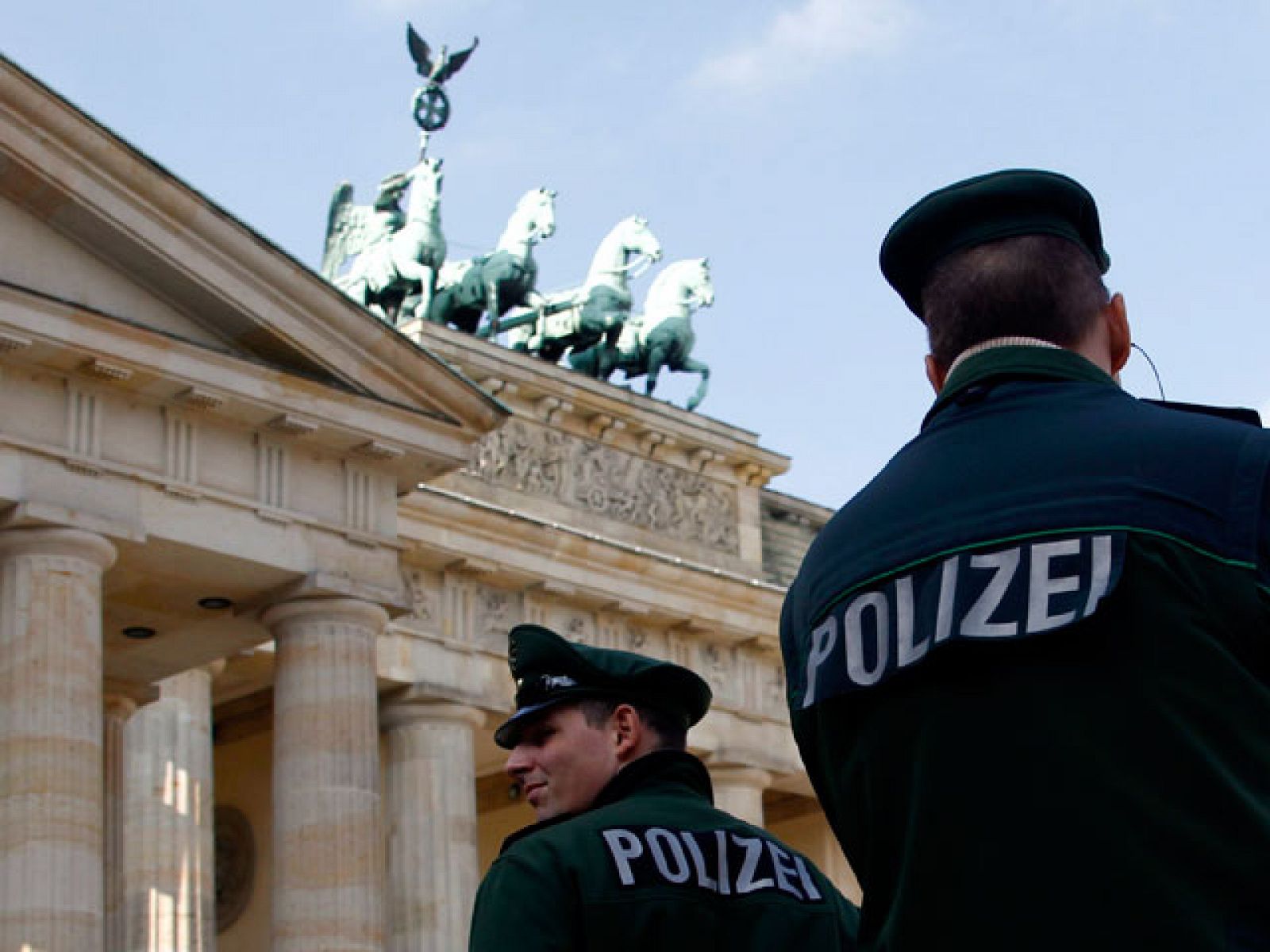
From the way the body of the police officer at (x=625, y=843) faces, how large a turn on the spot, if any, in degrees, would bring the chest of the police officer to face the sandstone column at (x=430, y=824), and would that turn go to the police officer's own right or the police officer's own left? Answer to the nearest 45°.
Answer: approximately 45° to the police officer's own right

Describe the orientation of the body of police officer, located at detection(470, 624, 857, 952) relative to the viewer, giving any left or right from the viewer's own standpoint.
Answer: facing away from the viewer and to the left of the viewer

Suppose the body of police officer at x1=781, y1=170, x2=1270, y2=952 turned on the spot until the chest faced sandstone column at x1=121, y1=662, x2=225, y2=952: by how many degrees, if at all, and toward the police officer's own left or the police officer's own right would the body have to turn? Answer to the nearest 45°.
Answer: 0° — they already face it

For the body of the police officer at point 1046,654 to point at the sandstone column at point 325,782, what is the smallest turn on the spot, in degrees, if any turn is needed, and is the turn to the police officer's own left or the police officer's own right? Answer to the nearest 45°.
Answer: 0° — they already face it

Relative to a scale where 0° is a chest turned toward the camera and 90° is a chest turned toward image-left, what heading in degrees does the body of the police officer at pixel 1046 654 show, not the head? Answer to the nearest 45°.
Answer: approximately 180°
